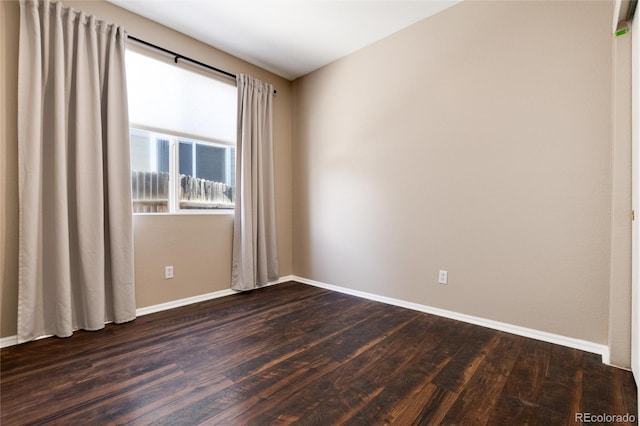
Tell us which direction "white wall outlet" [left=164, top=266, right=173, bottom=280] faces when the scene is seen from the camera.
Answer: facing the viewer and to the right of the viewer

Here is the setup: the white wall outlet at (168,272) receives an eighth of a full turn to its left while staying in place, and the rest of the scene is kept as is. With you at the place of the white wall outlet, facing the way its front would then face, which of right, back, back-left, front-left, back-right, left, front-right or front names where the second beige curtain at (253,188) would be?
front
